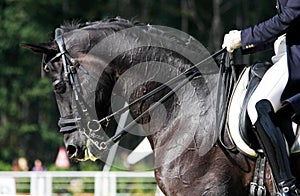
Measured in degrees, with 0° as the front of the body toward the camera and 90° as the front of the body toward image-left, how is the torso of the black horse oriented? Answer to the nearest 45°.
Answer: approximately 90°

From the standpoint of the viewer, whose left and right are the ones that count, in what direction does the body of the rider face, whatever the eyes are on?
facing to the left of the viewer

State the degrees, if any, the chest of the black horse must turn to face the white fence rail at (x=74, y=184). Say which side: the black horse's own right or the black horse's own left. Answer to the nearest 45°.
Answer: approximately 90° to the black horse's own right

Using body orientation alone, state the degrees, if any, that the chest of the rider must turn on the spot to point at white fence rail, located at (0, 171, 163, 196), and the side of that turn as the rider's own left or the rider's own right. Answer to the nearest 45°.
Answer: approximately 45° to the rider's own right
